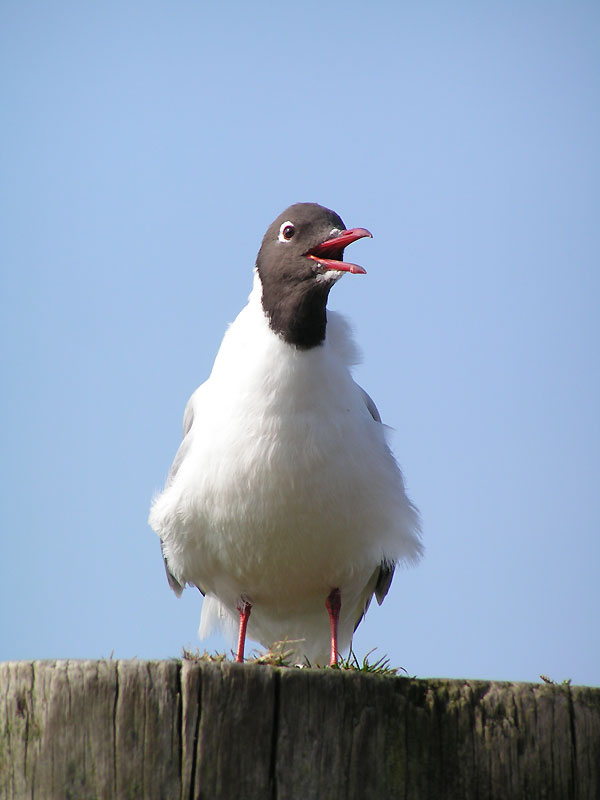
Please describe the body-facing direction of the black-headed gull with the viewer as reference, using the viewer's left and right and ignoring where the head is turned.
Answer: facing the viewer
